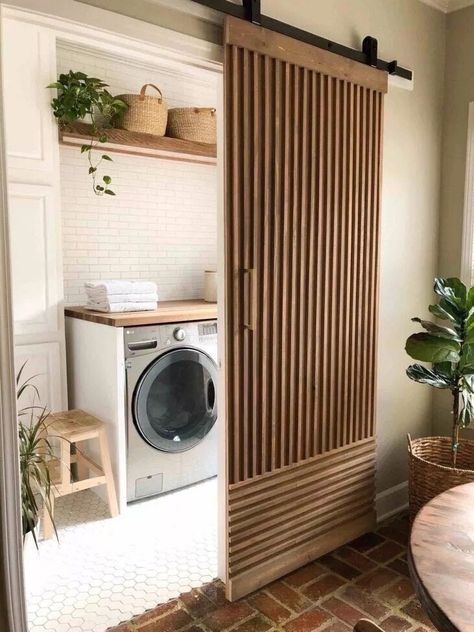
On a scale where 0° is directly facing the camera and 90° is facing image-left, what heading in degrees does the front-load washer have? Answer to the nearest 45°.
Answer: approximately 315°

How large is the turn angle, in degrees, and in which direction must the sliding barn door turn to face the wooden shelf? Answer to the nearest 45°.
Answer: approximately 180°

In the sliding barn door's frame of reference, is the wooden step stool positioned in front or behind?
behind

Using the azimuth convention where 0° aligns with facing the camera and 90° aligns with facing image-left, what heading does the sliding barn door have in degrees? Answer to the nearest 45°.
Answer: approximately 315°

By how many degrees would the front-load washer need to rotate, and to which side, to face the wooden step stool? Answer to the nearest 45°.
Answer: approximately 90° to its right

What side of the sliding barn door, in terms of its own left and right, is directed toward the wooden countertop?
back

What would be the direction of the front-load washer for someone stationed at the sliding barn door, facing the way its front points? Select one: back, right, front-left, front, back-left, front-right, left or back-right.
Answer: back

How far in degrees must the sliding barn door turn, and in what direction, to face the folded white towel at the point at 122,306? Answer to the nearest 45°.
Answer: approximately 180°

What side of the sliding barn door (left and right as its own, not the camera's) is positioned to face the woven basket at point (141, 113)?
back
